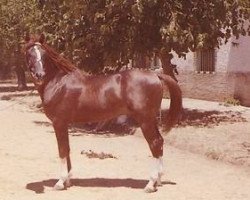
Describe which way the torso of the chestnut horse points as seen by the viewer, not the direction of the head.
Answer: to the viewer's left
